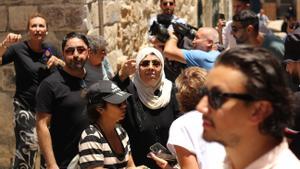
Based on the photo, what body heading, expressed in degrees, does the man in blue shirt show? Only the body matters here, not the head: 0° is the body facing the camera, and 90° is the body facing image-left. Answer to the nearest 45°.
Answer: approximately 90°

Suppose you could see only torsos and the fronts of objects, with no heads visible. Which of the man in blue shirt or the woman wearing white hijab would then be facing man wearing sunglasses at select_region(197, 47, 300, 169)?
the woman wearing white hijab

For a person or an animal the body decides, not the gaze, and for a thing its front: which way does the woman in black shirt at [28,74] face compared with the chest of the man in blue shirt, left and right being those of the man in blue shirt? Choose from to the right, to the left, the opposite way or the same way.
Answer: to the left

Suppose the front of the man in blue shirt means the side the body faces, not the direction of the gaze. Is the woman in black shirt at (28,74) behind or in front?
in front

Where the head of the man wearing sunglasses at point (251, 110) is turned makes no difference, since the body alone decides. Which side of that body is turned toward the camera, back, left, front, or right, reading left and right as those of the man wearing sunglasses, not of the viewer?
left

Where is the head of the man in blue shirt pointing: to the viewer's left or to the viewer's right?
to the viewer's left

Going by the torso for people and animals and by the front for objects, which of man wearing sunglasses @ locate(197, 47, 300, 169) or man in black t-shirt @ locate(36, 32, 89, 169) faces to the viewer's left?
the man wearing sunglasses

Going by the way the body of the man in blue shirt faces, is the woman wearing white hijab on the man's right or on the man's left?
on the man's left

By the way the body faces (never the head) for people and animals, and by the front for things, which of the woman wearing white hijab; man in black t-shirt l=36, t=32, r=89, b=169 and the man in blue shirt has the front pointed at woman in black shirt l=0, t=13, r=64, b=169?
the man in blue shirt

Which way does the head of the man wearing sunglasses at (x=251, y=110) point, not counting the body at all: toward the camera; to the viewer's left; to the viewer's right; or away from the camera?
to the viewer's left
